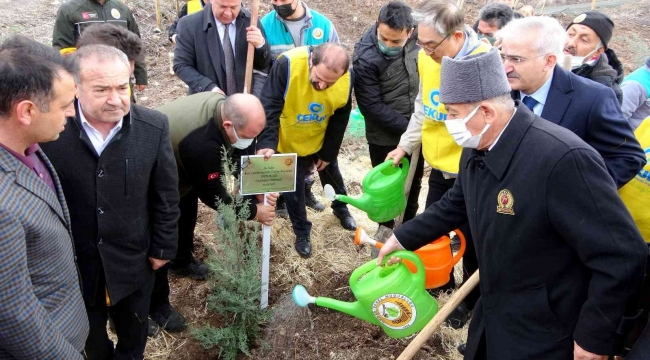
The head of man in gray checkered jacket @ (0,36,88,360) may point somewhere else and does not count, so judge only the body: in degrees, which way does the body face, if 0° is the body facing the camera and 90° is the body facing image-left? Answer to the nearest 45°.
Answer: approximately 315°

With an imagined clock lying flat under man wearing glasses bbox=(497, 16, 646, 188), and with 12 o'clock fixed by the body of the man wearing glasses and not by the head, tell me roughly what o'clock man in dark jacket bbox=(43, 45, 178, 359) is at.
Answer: The man in dark jacket is roughly at 12 o'clock from the man wearing glasses.

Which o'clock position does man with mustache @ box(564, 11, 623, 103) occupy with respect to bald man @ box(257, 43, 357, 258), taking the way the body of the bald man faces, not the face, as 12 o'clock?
The man with mustache is roughly at 9 o'clock from the bald man.

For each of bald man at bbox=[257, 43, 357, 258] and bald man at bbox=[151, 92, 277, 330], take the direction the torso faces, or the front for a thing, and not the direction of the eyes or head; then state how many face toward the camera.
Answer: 1

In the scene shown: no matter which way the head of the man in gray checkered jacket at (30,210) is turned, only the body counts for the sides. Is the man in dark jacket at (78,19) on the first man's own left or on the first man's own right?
on the first man's own left

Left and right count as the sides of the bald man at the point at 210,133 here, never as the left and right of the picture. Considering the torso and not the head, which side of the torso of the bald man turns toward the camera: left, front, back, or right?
right

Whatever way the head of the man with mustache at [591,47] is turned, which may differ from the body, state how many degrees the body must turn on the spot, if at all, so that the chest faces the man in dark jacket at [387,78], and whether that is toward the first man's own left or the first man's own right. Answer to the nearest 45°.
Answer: approximately 45° to the first man's own right

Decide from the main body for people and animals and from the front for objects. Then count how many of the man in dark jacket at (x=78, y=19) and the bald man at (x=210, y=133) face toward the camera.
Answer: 1

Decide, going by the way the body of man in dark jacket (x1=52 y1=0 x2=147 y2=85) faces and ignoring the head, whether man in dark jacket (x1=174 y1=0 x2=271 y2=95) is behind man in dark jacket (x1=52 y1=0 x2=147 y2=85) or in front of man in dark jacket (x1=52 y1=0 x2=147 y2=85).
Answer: in front
